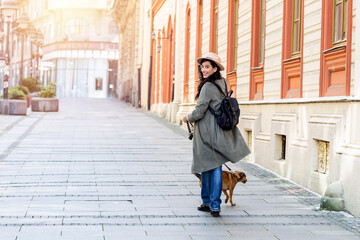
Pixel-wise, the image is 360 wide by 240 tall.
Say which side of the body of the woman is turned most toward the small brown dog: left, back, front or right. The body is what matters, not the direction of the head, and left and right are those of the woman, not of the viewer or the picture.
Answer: right

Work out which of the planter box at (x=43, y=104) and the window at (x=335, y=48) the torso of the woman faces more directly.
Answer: the planter box

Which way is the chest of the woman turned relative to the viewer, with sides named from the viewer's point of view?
facing to the left of the viewer

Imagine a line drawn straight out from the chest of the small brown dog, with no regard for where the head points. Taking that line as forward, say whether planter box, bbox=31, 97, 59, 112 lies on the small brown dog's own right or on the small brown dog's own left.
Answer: on the small brown dog's own left

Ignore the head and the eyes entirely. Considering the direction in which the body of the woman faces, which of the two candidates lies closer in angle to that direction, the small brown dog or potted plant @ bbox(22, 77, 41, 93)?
the potted plant

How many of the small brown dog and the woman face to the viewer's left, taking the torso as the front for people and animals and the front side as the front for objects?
1

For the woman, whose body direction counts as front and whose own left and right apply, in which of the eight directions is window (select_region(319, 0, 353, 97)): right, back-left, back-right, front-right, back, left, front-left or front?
back-right
